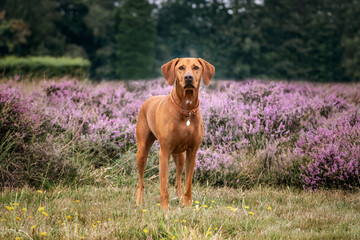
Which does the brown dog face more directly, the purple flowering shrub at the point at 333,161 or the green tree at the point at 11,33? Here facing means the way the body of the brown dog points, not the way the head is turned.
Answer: the purple flowering shrub

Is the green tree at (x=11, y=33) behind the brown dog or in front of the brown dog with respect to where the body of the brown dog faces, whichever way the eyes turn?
behind

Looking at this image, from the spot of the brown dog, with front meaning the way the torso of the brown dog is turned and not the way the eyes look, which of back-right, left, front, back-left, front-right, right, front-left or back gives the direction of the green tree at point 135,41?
back-left

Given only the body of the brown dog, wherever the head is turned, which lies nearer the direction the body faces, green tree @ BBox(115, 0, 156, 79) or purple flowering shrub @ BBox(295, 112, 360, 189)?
the purple flowering shrub

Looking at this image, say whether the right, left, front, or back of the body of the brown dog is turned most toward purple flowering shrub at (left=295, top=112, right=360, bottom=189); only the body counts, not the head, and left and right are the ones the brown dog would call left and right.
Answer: left

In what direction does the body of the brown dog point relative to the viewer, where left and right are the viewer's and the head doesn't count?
facing the viewer and to the right of the viewer
